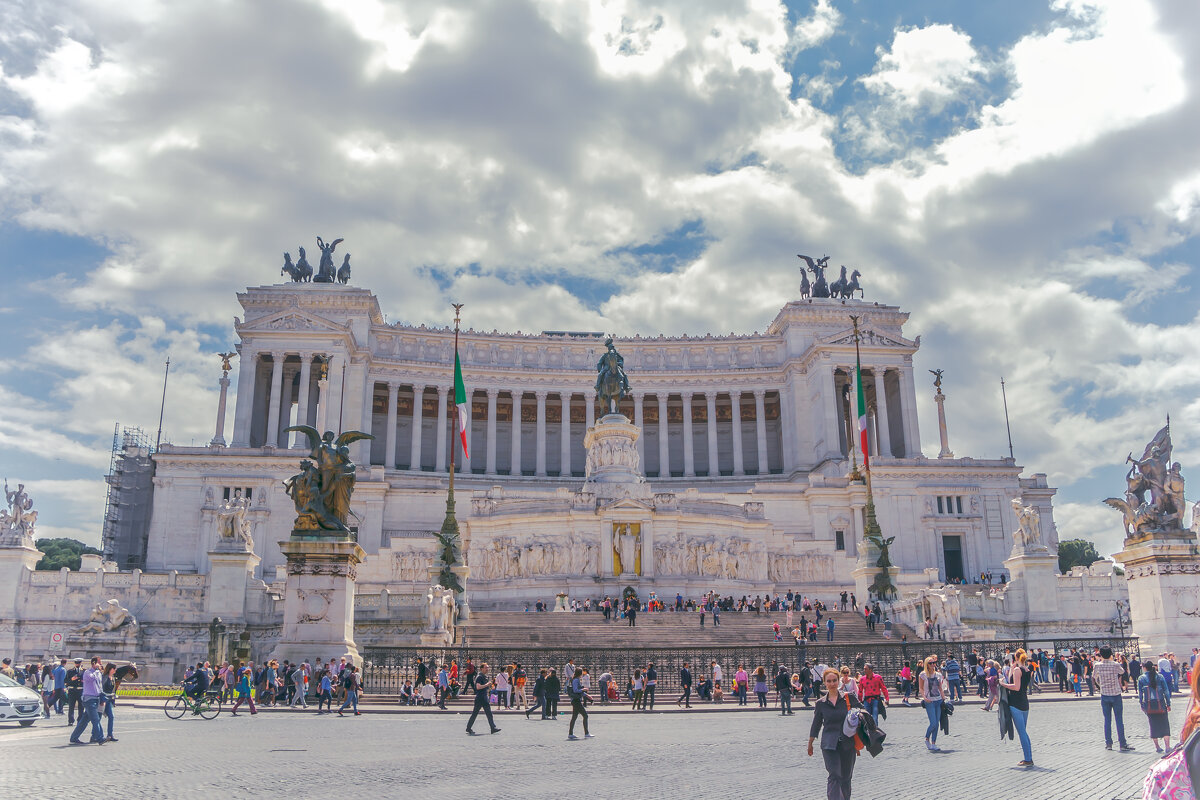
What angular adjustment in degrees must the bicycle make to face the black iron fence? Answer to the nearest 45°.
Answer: approximately 180°

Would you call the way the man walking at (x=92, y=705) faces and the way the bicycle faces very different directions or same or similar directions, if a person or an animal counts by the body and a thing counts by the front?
very different directions

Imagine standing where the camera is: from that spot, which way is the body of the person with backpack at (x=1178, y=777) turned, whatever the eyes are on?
away from the camera

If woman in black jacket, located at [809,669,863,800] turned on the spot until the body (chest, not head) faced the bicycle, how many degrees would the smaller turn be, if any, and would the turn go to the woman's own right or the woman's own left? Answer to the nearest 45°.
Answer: approximately 135° to the woman's own right

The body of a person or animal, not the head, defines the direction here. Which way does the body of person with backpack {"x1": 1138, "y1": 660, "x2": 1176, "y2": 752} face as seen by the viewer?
away from the camera
